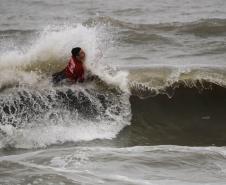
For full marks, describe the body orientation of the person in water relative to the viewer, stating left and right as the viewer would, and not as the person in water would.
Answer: facing to the right of the viewer
